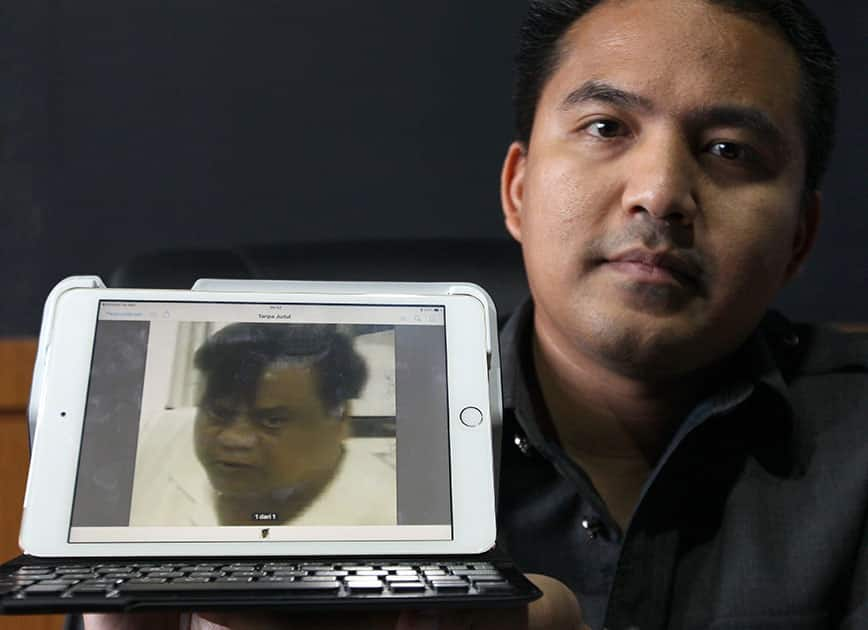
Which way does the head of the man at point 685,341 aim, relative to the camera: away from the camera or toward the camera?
toward the camera

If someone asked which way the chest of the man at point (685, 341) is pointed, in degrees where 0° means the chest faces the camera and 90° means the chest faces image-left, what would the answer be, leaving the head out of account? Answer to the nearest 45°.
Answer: approximately 45°
